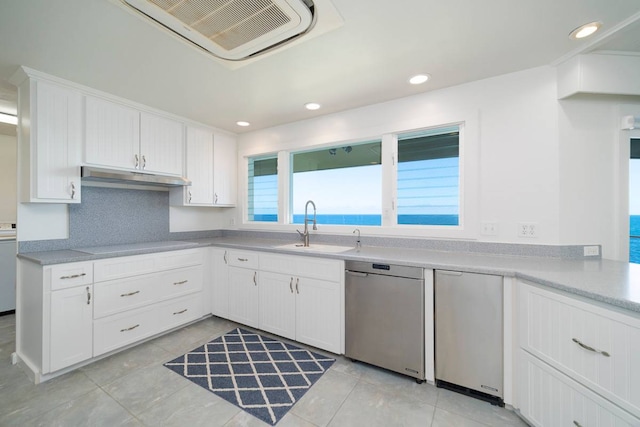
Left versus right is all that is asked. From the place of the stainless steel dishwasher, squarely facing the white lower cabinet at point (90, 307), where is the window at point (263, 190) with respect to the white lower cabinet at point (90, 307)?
right

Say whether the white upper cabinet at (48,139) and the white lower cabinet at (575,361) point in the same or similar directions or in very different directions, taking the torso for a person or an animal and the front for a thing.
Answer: very different directions

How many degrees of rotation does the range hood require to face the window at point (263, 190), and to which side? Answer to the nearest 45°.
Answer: approximately 45° to its left

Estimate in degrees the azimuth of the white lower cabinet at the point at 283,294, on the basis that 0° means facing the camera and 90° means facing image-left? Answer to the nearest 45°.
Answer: approximately 45°

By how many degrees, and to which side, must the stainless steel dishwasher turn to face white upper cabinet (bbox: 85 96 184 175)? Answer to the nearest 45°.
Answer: approximately 45° to its right

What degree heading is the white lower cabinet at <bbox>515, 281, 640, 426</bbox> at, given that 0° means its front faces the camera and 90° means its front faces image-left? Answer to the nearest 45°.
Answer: approximately 45°

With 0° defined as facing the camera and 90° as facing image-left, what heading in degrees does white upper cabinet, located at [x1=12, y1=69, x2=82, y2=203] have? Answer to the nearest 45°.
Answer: approximately 315°

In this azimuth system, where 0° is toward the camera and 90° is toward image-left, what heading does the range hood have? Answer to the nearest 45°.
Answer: approximately 315°
